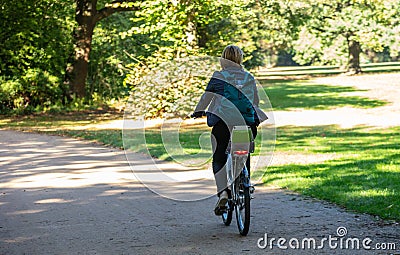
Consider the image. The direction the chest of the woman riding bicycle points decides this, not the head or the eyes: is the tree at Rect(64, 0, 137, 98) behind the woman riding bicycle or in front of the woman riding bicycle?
in front

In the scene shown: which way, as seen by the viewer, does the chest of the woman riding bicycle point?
away from the camera

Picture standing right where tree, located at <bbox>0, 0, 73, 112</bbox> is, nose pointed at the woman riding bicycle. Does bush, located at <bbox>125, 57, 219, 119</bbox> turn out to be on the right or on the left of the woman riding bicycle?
left

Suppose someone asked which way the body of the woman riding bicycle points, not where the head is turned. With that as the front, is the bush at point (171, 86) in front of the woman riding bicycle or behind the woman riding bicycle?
in front

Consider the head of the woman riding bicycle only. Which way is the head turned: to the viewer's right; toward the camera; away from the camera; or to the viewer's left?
away from the camera
